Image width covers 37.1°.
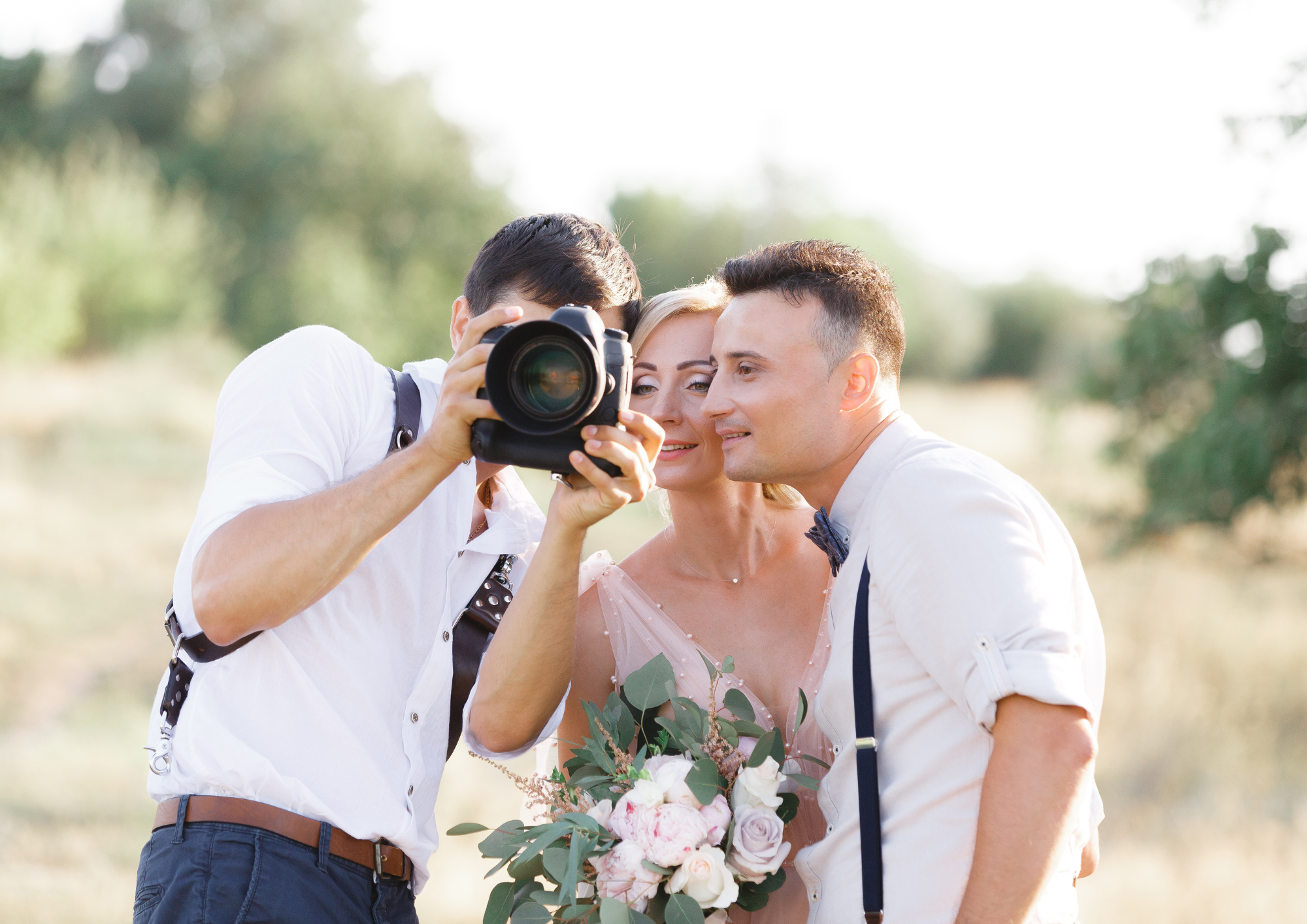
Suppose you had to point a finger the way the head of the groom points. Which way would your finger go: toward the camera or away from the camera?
toward the camera

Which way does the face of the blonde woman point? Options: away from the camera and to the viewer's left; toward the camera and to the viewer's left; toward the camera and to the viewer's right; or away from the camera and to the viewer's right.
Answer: toward the camera and to the viewer's left

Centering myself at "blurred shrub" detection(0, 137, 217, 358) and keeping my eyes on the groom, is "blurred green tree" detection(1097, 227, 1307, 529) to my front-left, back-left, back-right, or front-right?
front-left

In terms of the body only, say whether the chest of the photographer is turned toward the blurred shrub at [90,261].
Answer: no

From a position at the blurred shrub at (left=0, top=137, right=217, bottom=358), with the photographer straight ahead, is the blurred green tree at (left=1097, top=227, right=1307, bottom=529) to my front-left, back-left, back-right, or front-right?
front-left

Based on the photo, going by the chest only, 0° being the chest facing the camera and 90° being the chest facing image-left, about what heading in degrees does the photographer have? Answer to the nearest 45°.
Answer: approximately 315°

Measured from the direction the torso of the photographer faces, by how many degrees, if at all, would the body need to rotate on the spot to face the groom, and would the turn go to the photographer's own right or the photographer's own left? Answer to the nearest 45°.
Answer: approximately 45° to the photographer's own left
